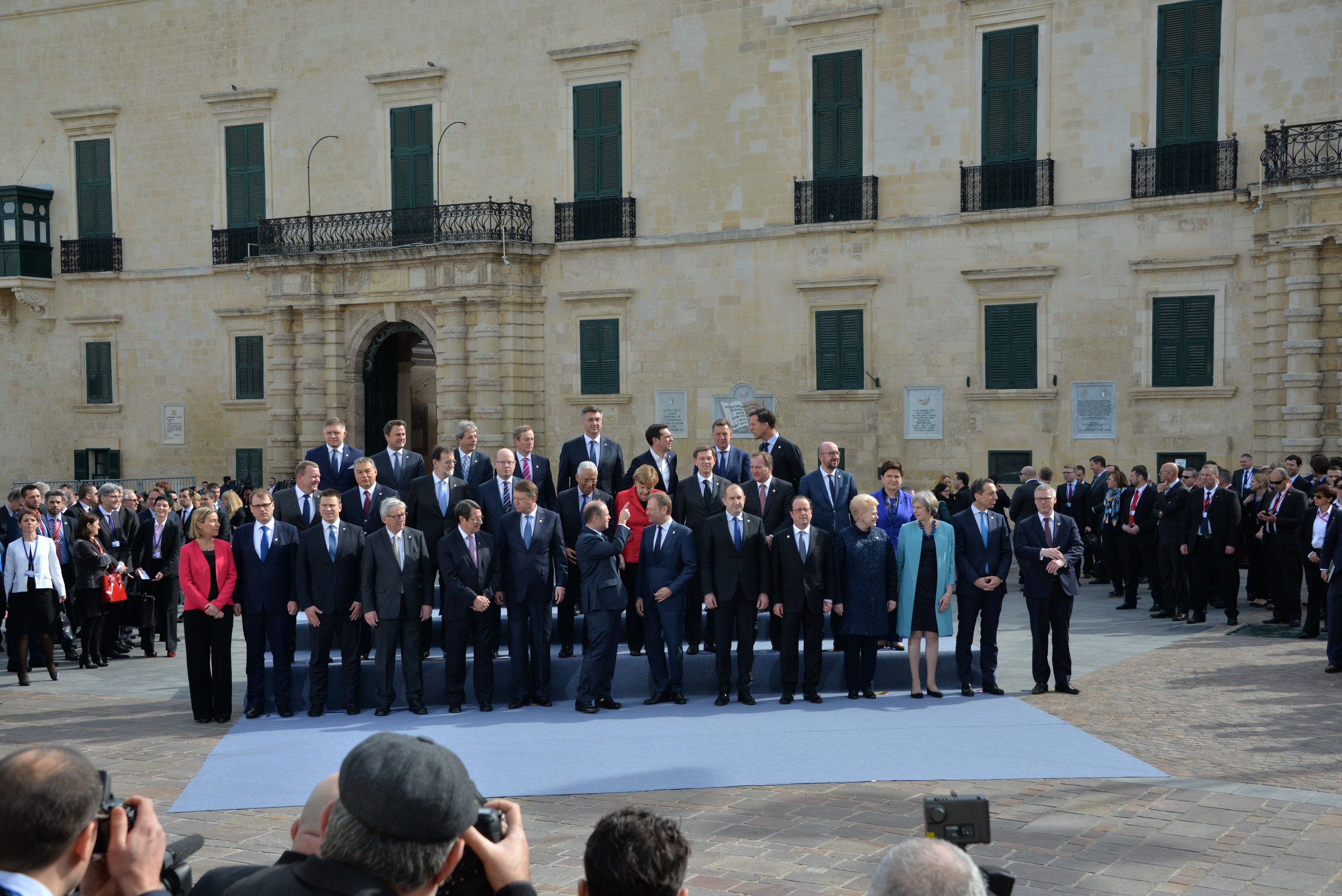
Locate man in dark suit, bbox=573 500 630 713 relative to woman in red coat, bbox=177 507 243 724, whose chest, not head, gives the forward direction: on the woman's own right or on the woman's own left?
on the woman's own left

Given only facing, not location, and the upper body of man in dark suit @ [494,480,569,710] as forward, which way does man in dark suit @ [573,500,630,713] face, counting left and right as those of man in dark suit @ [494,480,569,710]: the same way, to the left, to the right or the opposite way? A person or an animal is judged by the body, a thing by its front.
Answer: to the left

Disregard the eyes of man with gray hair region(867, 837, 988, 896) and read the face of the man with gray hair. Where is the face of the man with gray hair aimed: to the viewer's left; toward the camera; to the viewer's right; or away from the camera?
away from the camera

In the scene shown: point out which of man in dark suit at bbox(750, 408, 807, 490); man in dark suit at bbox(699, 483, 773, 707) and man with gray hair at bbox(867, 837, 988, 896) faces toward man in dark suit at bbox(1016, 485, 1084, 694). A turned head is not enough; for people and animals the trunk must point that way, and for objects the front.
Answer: the man with gray hair

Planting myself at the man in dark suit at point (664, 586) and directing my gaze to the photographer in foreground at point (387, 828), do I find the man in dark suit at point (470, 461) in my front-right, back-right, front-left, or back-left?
back-right

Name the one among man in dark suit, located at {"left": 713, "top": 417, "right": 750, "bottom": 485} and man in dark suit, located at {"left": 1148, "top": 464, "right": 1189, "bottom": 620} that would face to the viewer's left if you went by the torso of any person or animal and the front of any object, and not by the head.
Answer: man in dark suit, located at {"left": 1148, "top": 464, "right": 1189, "bottom": 620}

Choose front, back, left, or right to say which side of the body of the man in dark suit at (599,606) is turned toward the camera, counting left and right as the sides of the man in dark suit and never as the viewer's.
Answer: right

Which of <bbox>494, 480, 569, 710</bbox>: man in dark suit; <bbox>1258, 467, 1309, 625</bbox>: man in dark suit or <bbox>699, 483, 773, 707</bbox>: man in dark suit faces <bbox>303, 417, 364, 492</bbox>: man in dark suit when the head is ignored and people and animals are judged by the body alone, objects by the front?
<bbox>1258, 467, 1309, 625</bbox>: man in dark suit

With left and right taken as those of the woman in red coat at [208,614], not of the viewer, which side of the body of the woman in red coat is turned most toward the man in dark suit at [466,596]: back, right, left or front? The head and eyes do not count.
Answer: left

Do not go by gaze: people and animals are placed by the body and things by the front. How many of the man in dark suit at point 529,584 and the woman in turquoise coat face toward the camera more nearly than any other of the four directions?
2
